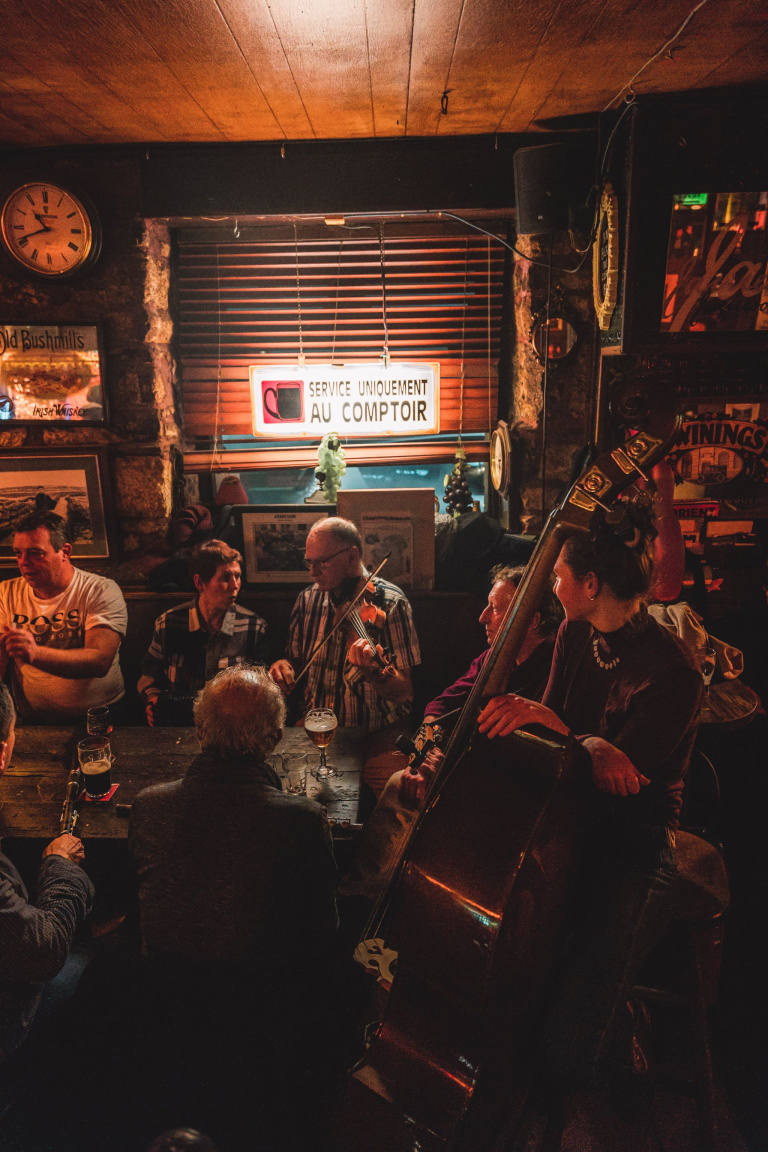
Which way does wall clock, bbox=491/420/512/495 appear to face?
to the viewer's left

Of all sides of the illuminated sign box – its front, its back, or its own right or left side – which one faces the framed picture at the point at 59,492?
right

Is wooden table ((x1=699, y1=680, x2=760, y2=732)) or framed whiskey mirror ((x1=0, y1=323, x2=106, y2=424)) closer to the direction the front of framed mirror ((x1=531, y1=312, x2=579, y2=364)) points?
the wooden table

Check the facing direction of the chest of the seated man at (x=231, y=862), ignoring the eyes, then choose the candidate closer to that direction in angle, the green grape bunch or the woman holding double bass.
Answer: the green grape bunch

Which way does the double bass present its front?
to the viewer's left

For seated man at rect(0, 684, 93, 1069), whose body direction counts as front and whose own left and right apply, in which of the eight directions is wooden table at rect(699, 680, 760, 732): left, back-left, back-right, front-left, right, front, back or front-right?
front-right

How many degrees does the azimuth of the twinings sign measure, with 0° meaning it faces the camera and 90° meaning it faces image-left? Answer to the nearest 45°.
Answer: approximately 0°

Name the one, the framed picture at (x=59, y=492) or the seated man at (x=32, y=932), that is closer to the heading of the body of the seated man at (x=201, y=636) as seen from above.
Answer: the seated man

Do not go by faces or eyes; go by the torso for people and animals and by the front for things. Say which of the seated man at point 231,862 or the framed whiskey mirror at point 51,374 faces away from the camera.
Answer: the seated man

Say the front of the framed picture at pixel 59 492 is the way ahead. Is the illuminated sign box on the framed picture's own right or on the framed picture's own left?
on the framed picture's own left

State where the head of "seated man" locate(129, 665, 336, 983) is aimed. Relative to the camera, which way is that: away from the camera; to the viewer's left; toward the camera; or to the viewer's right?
away from the camera

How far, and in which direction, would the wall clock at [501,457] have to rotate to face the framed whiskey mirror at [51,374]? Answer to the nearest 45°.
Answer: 0° — it already faces it
